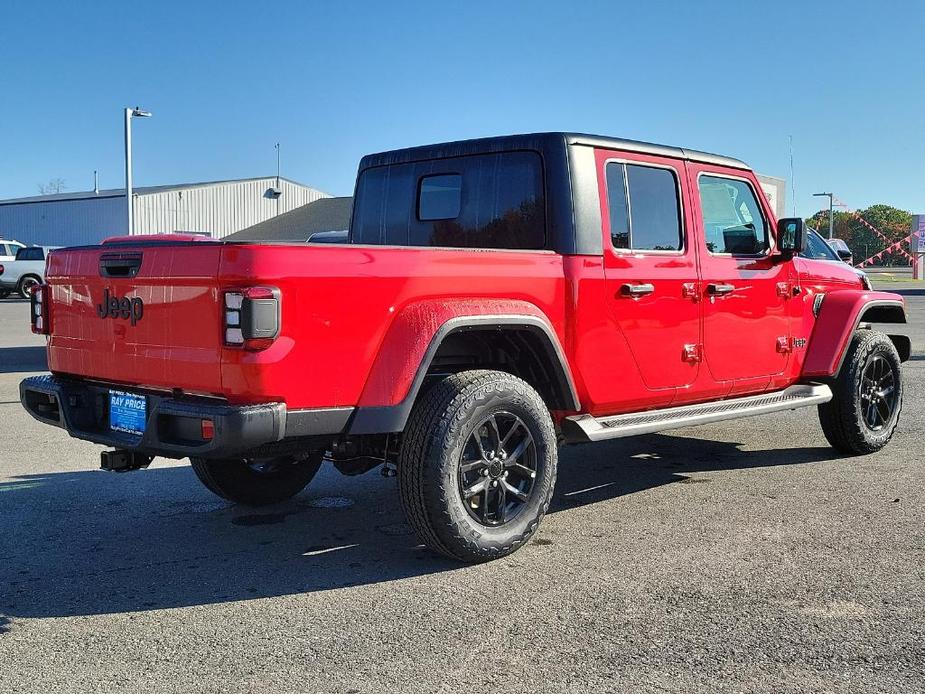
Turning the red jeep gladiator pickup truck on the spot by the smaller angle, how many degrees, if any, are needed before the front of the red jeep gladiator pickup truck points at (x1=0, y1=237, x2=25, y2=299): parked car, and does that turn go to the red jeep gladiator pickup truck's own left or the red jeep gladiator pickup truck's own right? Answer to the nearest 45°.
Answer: approximately 90° to the red jeep gladiator pickup truck's own left

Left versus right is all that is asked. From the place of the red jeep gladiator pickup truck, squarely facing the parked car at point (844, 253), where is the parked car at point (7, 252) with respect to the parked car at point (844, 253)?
left

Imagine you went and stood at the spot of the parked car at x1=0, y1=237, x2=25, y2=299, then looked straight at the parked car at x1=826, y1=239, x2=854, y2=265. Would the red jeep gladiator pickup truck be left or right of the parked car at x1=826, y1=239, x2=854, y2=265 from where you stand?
right

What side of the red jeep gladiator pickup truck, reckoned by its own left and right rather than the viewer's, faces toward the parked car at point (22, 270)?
left

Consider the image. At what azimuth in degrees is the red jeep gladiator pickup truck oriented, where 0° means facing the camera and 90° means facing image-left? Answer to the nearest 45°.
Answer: approximately 225°

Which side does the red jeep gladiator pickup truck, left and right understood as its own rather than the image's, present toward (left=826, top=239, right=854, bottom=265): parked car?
front
